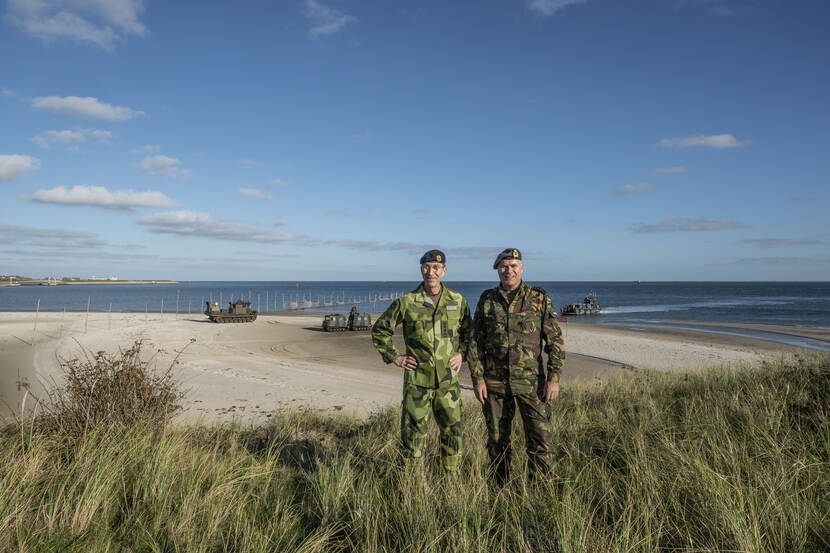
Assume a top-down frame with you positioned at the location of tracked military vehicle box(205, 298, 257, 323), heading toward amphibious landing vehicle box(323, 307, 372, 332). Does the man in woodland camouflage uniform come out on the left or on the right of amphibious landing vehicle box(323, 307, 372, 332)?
right

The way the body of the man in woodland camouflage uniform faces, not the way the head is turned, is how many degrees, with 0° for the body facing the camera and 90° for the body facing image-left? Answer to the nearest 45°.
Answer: approximately 0°

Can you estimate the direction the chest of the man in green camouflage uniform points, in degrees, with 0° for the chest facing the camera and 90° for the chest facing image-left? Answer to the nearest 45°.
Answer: approximately 0°

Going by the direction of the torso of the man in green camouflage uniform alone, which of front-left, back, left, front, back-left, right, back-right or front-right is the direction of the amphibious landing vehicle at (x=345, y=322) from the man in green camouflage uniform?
back

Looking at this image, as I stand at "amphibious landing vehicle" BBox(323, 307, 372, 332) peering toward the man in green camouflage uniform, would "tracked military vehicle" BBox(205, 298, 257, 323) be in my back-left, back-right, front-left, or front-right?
back-right
